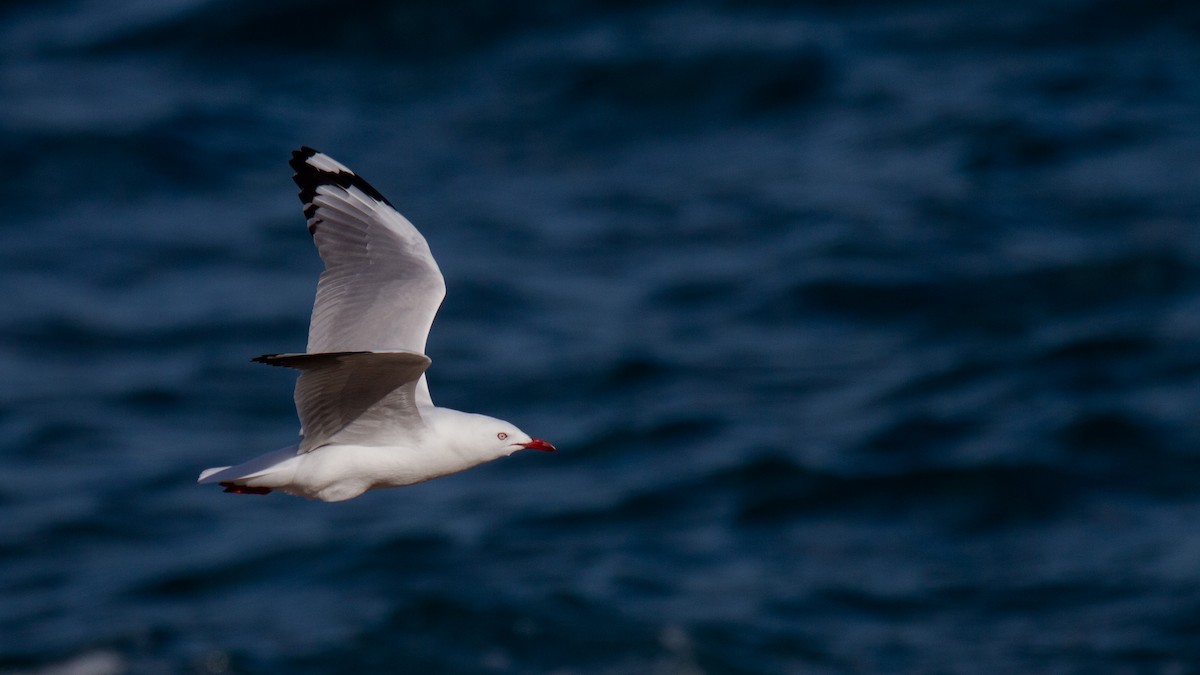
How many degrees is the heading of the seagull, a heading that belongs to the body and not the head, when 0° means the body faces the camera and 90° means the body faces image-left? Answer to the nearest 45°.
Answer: approximately 270°
